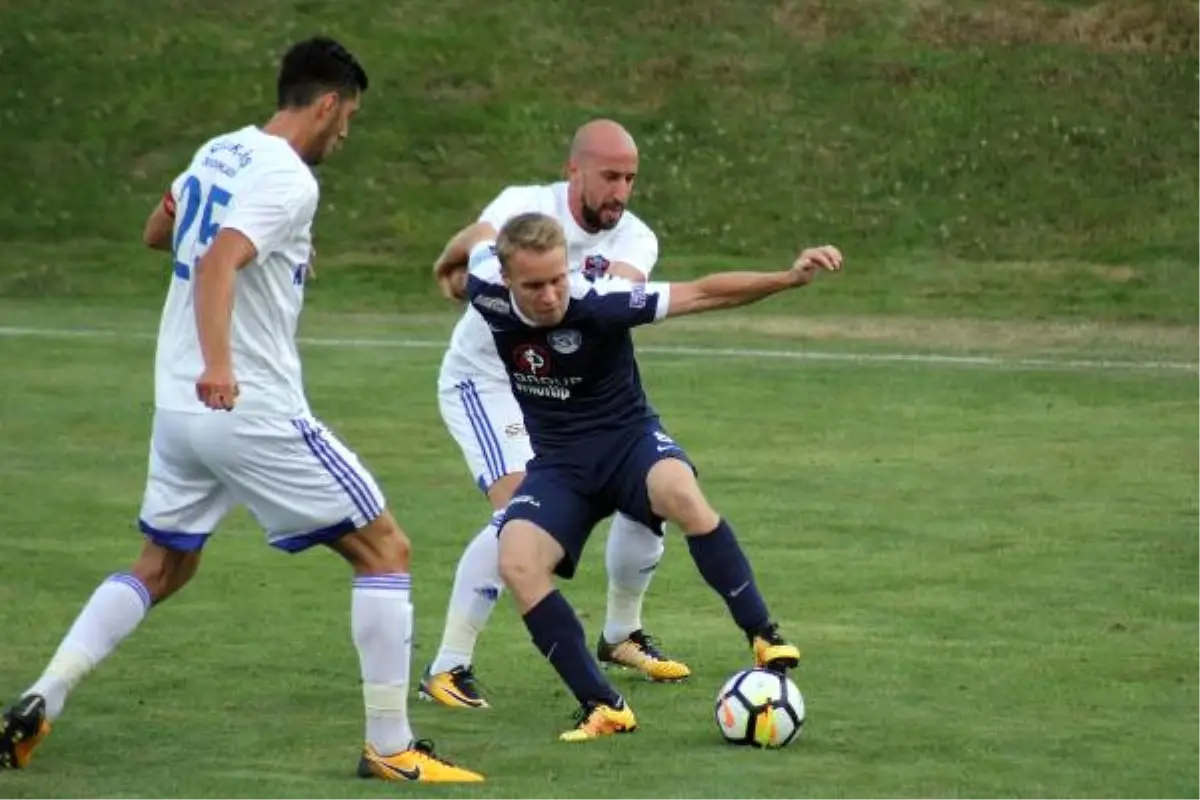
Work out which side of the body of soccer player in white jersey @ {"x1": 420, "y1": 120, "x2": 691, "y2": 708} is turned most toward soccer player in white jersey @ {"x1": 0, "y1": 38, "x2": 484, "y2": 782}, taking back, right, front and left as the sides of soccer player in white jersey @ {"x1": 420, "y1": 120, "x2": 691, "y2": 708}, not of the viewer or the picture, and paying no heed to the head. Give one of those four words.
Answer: right

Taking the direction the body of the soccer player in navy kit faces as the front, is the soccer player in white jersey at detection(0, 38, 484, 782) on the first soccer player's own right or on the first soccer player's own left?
on the first soccer player's own right

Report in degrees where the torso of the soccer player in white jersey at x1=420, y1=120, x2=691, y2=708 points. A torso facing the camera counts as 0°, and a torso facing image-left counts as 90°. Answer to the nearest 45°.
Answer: approximately 315°

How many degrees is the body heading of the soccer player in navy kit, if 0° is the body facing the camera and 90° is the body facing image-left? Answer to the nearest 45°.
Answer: approximately 0°
